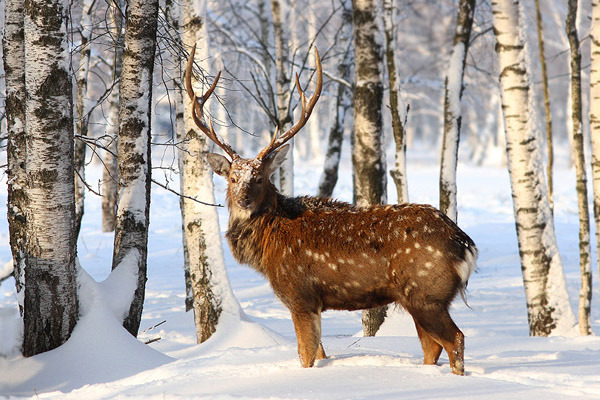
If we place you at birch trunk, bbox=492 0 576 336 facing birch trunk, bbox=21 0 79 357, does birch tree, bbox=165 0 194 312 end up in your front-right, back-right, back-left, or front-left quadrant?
front-right

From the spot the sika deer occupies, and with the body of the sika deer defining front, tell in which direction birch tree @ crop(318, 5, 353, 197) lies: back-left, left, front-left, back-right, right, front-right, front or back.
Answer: right

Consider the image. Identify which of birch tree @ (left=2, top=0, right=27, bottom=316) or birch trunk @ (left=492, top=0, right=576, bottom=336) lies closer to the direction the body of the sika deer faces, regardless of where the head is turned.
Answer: the birch tree

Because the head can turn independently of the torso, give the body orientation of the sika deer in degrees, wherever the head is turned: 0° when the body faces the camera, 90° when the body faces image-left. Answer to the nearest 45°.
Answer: approximately 90°

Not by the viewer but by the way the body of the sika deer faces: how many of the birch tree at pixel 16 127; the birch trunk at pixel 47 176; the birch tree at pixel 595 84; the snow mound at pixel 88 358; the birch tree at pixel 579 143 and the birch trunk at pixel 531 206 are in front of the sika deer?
3

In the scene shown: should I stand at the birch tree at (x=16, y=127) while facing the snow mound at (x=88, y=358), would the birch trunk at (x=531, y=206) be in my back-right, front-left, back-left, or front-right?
front-left

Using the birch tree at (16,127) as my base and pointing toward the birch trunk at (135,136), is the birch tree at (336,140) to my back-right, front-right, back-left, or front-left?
front-left

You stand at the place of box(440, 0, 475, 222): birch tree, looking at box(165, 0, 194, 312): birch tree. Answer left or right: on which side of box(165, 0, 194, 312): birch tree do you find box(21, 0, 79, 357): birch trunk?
left

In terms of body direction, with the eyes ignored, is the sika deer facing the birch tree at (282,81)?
no

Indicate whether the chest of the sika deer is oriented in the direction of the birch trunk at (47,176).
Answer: yes

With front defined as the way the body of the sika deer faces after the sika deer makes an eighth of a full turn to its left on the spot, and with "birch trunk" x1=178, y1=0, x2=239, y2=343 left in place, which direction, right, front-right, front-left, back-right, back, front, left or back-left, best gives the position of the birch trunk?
right

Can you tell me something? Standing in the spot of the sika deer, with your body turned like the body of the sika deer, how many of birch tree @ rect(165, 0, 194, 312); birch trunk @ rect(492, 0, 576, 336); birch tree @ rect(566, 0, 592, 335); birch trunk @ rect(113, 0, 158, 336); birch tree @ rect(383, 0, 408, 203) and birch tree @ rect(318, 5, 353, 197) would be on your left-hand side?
0

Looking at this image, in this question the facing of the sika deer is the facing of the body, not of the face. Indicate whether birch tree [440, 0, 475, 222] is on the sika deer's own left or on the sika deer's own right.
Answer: on the sika deer's own right

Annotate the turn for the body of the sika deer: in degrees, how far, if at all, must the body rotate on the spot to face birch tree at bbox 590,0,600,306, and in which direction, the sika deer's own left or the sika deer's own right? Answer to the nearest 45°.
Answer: approximately 135° to the sika deer's own right

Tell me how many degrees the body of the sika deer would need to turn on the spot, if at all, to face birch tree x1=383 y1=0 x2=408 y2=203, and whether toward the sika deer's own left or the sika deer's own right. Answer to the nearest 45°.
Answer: approximately 90° to the sika deer's own right

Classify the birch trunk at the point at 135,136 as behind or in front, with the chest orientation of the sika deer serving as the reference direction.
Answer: in front

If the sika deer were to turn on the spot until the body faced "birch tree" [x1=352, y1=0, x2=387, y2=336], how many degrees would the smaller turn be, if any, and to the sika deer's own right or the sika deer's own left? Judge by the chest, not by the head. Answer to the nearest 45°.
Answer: approximately 90° to the sika deer's own right

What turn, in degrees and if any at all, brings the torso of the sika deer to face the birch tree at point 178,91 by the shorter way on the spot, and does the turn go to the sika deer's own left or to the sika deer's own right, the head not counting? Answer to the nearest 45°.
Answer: approximately 45° to the sika deer's own right

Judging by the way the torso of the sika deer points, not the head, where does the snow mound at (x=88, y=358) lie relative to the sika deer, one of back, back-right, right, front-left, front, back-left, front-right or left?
front

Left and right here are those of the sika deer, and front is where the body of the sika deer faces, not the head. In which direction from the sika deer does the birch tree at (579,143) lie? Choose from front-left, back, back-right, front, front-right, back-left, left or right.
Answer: back-right
